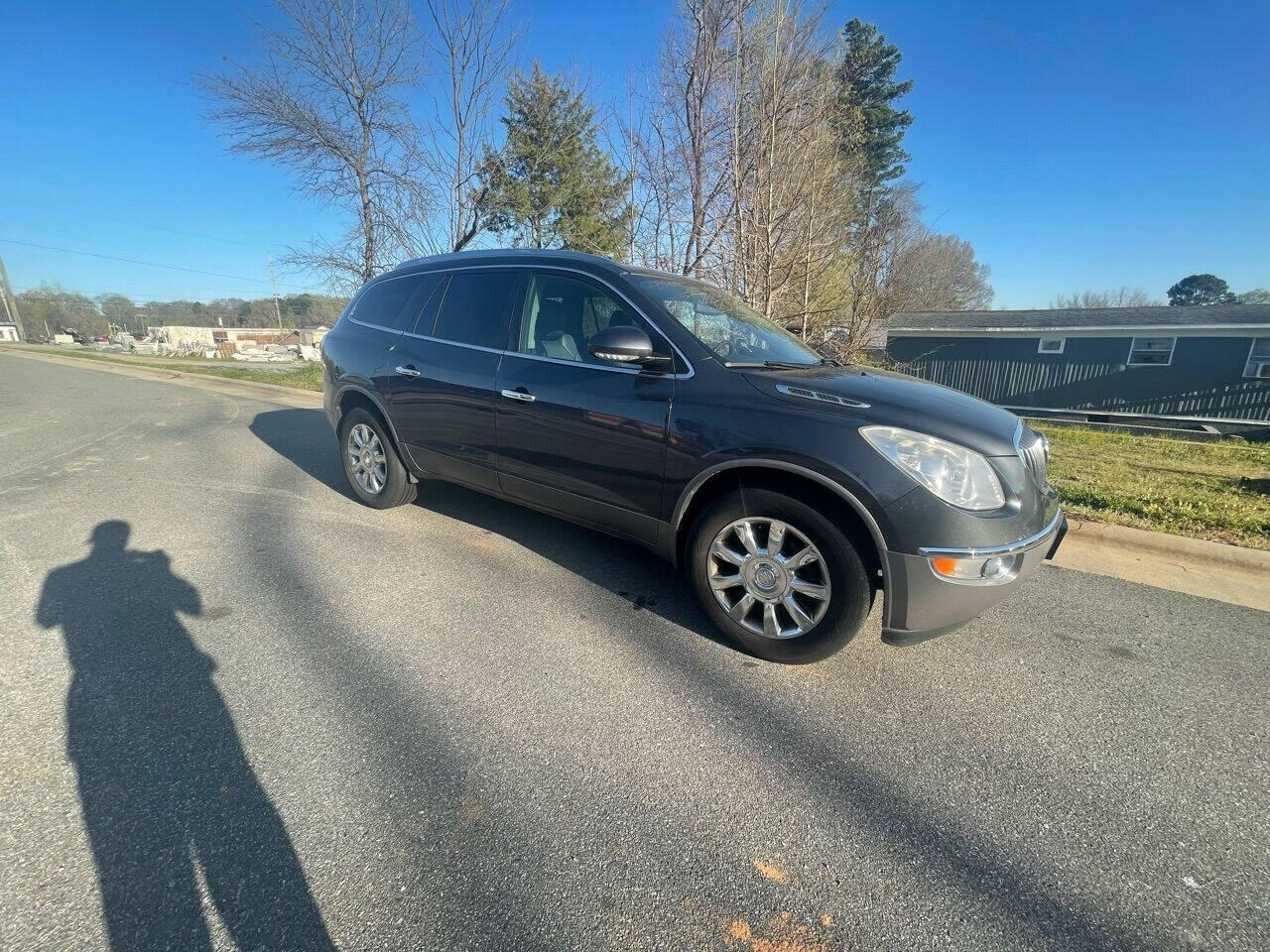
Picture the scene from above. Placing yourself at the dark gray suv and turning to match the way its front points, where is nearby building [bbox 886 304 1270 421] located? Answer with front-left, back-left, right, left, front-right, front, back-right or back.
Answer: left

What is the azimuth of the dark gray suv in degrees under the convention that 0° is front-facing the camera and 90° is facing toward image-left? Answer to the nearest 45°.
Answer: approximately 315°

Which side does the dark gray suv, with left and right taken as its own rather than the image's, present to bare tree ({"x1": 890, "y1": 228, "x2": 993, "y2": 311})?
left
